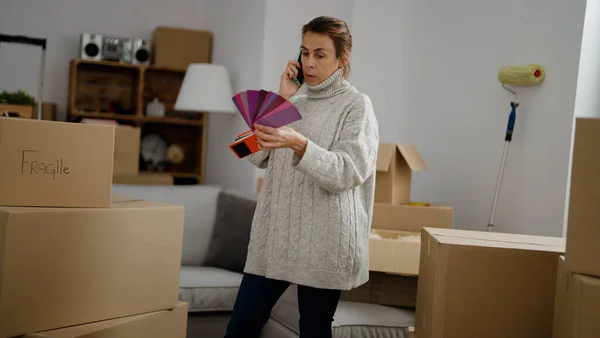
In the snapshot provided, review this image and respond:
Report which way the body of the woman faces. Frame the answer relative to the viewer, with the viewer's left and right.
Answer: facing the viewer and to the left of the viewer

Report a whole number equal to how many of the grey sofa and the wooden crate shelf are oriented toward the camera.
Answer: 2

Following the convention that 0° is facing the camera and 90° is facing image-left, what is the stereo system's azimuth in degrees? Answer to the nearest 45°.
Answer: approximately 0°

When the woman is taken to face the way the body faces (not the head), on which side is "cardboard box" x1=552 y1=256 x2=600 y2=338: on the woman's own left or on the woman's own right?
on the woman's own left

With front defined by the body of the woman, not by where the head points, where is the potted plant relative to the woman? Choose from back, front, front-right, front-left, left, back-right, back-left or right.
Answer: right

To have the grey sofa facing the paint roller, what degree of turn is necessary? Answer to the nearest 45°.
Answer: approximately 90° to its left

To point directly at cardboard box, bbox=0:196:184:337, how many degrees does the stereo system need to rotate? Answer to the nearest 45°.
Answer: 0° — it already faces it
